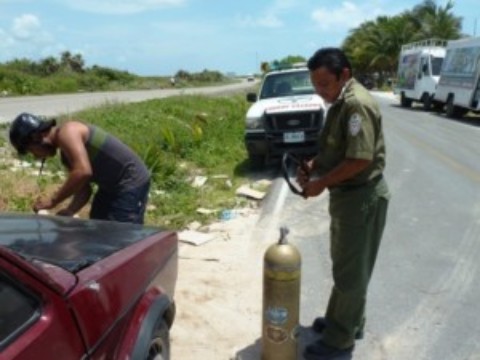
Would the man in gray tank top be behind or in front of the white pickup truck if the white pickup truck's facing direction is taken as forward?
in front

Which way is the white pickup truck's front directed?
toward the camera

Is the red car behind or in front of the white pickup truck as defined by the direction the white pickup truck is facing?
in front

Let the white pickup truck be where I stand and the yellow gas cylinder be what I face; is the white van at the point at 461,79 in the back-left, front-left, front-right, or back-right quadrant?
back-left

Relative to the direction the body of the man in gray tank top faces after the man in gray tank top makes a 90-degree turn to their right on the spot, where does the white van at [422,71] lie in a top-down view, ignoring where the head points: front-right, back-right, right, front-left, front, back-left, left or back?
front-right

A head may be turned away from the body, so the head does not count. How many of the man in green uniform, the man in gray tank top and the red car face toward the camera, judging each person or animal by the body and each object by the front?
0

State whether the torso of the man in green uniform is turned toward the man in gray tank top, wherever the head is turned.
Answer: yes

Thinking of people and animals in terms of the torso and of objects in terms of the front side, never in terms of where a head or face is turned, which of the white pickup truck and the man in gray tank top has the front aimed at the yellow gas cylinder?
the white pickup truck

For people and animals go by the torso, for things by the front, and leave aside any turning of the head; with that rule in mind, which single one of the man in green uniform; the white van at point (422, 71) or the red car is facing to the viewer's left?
the man in green uniform

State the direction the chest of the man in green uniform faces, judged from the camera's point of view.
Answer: to the viewer's left

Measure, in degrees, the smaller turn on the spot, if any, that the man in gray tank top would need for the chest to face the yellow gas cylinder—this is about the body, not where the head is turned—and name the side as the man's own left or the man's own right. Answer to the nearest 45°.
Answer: approximately 135° to the man's own left

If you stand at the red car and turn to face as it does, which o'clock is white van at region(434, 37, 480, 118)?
The white van is roughly at 12 o'clock from the red car.

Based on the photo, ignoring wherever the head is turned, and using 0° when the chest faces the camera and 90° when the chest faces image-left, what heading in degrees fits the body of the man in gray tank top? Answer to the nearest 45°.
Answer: approximately 90°

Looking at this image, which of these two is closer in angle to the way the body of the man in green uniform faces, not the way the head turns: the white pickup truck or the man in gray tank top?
the man in gray tank top

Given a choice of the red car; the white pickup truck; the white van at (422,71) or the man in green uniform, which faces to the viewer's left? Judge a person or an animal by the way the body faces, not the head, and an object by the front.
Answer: the man in green uniform

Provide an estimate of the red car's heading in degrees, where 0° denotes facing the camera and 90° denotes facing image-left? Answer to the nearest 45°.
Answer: approximately 225°

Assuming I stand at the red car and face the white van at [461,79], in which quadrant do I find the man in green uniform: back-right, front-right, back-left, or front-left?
front-right
